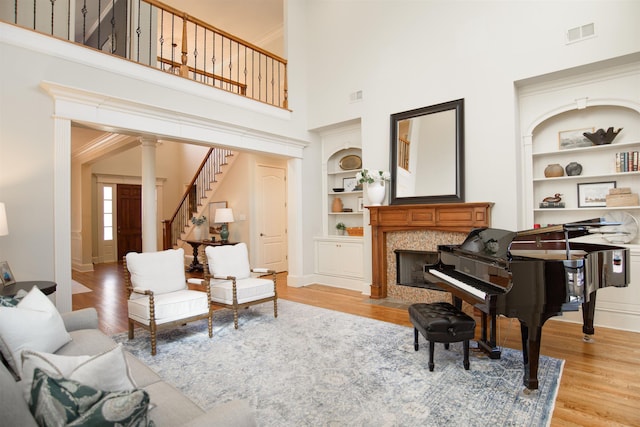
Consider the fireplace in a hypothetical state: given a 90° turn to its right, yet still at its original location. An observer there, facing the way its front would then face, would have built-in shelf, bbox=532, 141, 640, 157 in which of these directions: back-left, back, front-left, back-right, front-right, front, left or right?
back-right

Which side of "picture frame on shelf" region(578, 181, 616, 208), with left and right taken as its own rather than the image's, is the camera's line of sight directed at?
front

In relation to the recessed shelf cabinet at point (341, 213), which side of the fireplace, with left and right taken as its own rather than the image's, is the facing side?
right

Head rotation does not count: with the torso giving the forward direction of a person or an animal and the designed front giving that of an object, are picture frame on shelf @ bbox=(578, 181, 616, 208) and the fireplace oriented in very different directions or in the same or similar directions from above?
same or similar directions

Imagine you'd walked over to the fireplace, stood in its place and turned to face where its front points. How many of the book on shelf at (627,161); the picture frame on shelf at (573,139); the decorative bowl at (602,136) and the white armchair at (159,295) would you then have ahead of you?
1

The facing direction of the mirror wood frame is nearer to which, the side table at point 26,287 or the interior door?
the side table

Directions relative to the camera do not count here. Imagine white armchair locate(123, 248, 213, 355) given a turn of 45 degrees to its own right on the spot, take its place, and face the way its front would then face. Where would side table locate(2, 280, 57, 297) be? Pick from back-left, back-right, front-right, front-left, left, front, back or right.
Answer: right

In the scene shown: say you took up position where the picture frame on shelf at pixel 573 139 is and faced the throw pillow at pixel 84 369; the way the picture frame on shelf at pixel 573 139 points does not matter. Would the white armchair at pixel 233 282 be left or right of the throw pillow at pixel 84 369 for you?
right

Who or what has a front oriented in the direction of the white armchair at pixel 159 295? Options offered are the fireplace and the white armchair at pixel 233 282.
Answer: the fireplace

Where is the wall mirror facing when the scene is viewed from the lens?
facing the viewer and to the left of the viewer

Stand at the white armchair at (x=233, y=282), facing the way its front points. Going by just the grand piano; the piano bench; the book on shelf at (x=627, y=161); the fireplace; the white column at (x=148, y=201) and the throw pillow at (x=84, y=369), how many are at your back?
1

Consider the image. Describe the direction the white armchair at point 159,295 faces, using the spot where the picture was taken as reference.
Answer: facing the viewer and to the right of the viewer

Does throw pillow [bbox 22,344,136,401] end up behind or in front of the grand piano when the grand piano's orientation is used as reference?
in front

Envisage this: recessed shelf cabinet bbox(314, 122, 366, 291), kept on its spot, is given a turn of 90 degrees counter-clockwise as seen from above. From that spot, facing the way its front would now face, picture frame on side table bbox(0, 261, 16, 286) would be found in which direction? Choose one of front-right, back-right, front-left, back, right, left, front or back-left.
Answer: right

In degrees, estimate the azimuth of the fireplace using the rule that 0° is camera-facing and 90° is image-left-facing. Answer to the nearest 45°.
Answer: approximately 45°
